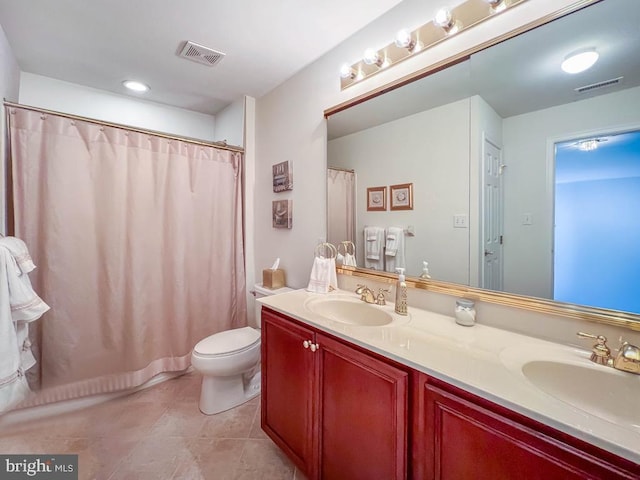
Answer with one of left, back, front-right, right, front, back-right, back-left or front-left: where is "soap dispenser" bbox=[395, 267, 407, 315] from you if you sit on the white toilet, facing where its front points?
left

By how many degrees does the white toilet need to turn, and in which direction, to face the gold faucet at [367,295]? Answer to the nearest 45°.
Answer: approximately 90° to its left

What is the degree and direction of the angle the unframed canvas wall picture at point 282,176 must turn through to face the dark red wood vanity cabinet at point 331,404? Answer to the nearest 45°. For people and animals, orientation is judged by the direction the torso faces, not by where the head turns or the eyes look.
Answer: approximately 45° to its left

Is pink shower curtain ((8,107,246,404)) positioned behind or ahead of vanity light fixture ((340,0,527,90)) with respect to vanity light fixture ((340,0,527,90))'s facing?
ahead

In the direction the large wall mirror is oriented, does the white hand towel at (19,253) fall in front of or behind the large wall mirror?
in front

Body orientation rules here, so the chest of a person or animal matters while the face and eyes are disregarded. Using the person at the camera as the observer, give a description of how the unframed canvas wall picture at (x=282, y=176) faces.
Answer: facing the viewer and to the left of the viewer
